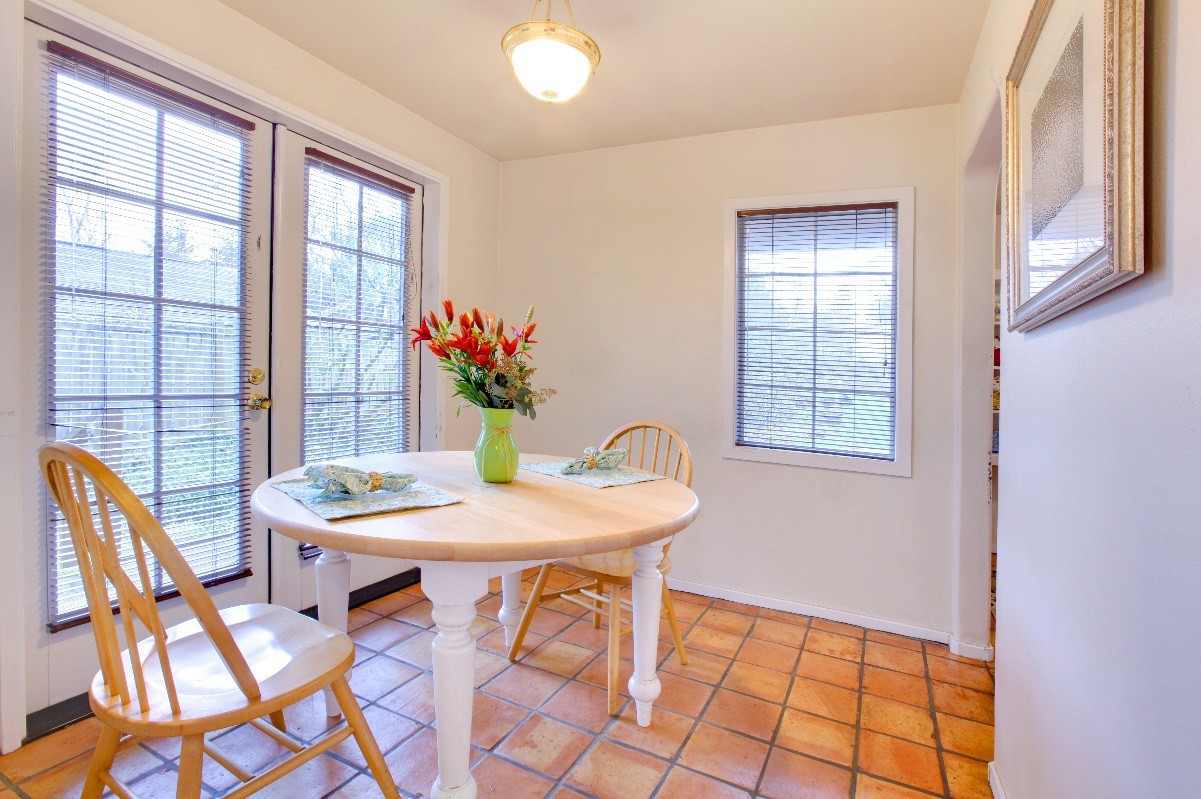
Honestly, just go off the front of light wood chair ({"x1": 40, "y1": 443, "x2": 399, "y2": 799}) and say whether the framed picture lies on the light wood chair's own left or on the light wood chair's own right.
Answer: on the light wood chair's own right

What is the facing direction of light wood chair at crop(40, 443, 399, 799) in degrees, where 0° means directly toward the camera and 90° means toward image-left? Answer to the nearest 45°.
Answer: approximately 225°

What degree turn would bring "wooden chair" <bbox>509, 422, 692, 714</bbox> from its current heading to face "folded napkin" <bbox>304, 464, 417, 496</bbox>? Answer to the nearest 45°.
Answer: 0° — it already faces it

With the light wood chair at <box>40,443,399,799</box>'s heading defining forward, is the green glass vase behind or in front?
in front

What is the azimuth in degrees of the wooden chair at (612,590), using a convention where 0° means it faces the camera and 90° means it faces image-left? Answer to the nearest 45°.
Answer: approximately 45°

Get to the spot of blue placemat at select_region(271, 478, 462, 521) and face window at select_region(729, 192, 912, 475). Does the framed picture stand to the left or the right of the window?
right

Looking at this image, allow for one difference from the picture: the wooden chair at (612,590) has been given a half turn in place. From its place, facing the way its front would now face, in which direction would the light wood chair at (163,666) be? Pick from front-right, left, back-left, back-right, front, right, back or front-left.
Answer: back

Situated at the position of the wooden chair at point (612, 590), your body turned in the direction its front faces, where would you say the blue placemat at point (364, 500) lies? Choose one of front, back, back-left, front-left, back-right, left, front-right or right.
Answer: front

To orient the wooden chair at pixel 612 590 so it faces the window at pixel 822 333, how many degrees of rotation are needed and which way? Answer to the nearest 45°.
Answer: approximately 180°
